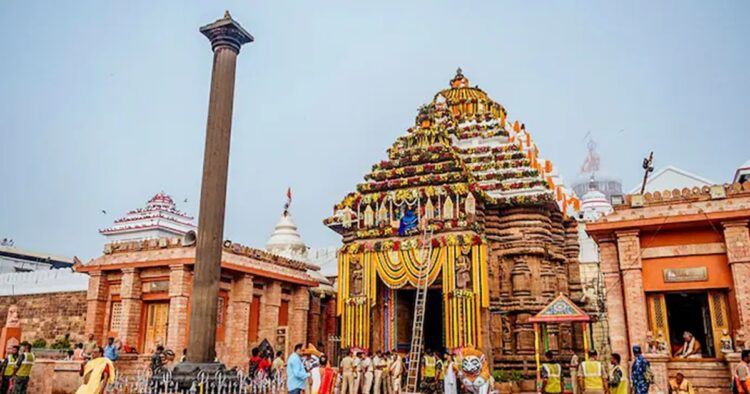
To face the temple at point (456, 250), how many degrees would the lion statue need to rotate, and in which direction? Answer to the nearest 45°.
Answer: approximately 135° to its right

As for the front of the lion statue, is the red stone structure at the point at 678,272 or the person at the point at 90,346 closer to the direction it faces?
the person

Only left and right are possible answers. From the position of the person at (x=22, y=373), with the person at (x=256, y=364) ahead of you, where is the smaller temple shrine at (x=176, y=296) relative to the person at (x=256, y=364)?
left
